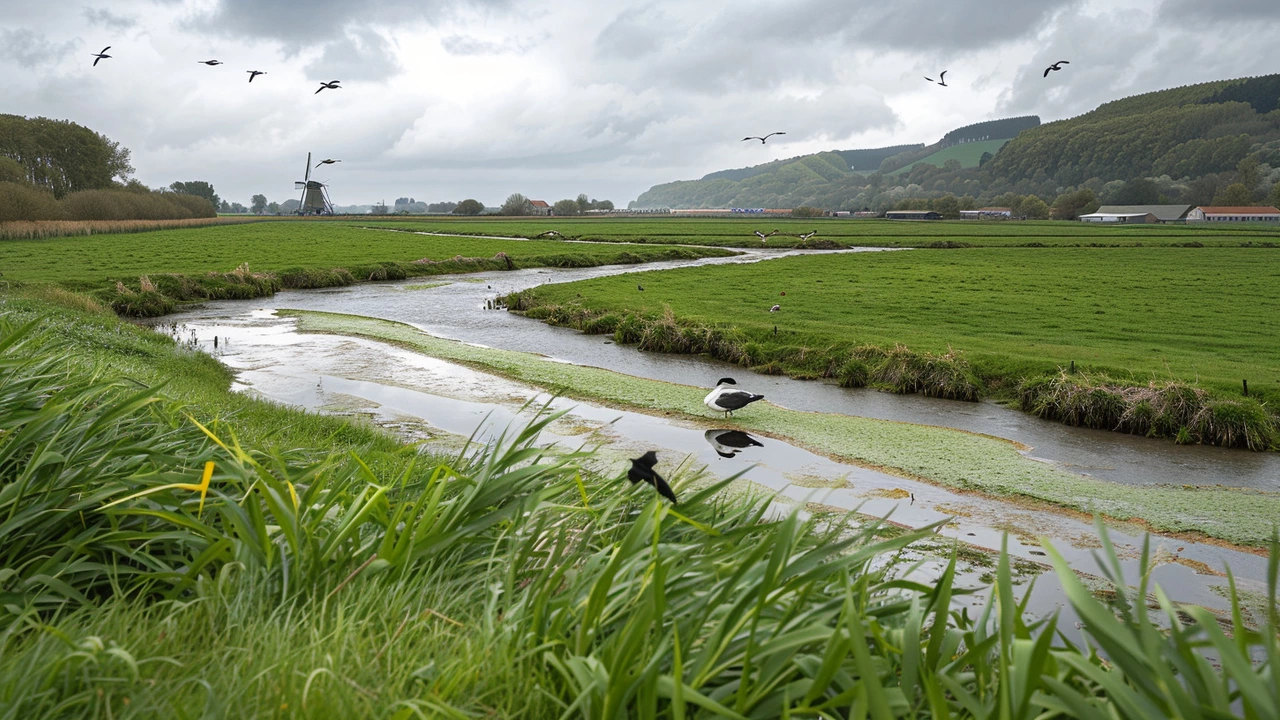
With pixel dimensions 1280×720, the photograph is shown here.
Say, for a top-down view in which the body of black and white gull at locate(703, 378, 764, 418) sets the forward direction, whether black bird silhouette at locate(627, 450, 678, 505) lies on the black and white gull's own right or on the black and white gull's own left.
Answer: on the black and white gull's own left

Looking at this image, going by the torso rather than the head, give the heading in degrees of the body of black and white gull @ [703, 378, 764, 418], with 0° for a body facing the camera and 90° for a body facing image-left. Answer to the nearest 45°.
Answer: approximately 90°
